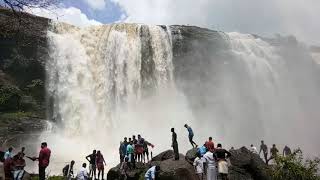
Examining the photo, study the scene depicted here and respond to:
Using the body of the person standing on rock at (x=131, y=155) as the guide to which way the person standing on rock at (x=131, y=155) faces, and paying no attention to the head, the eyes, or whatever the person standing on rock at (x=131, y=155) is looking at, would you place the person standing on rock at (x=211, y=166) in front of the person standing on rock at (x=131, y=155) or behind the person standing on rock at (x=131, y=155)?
behind

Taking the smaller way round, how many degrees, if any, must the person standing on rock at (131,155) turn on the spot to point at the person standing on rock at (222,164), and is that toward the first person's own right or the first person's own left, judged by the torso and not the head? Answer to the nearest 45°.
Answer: approximately 135° to the first person's own right

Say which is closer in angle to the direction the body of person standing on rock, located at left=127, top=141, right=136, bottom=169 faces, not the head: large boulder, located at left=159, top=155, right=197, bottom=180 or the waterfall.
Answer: the waterfall

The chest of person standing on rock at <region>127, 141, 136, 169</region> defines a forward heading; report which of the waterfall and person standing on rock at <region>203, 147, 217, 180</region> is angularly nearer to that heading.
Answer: the waterfall

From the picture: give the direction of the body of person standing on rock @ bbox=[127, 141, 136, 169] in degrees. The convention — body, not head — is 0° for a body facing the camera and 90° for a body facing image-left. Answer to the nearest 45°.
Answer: approximately 180°

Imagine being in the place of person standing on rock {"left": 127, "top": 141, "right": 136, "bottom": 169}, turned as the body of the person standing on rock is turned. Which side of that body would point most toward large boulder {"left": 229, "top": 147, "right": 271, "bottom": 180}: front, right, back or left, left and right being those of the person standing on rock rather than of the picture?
right
